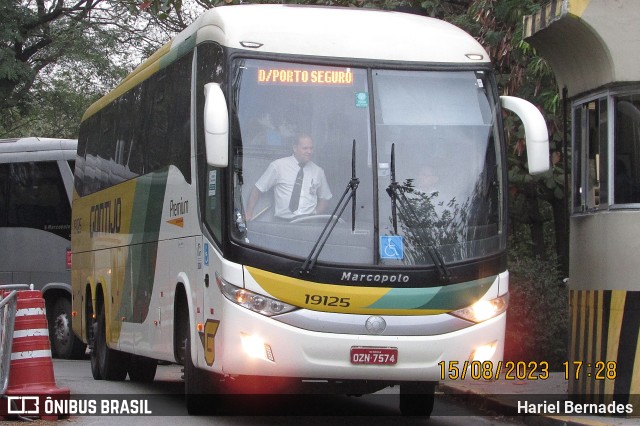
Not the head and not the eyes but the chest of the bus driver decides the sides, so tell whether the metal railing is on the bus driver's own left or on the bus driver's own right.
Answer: on the bus driver's own right

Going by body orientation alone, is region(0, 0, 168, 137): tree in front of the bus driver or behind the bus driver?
behind

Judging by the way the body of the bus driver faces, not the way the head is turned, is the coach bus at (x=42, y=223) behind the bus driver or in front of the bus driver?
behind

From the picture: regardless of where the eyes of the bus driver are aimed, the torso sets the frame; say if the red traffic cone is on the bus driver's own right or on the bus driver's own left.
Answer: on the bus driver's own right

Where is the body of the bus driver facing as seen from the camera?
toward the camera
